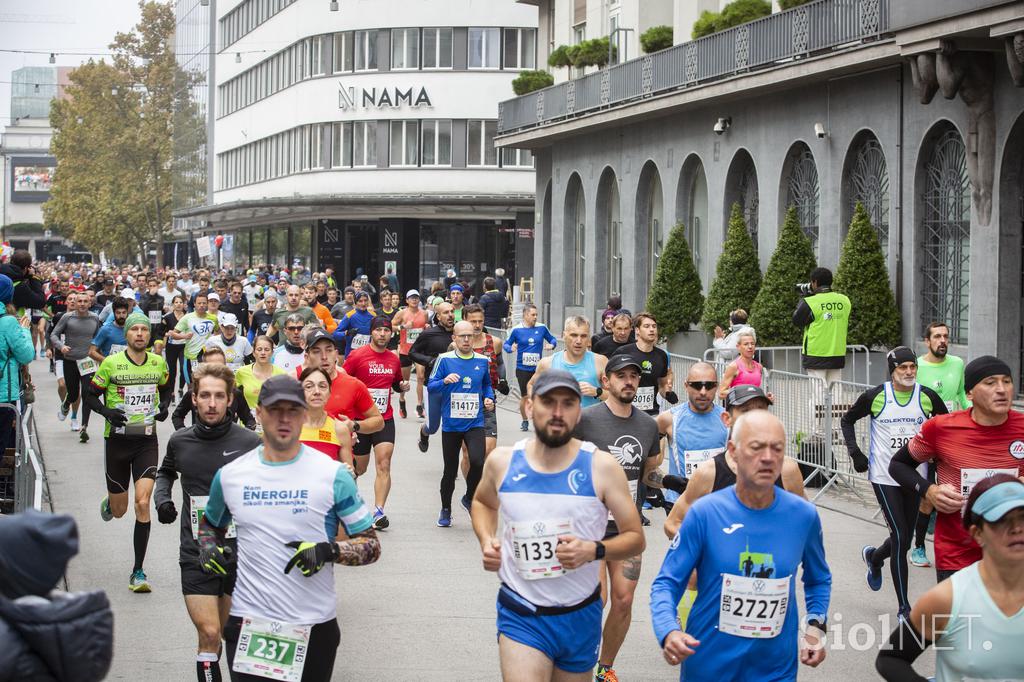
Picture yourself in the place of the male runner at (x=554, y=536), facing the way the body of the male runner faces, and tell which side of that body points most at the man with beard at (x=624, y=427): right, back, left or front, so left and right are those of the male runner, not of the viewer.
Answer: back

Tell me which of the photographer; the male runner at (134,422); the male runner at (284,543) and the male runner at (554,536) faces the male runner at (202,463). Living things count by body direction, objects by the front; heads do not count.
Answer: the male runner at (134,422)

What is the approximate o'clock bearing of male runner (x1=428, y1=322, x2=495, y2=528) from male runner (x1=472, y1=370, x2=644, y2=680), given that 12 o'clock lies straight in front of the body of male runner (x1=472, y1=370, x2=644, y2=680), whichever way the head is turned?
male runner (x1=428, y1=322, x2=495, y2=528) is roughly at 6 o'clock from male runner (x1=472, y1=370, x2=644, y2=680).

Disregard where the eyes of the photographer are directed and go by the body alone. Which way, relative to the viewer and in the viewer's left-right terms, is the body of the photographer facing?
facing away from the viewer and to the left of the viewer

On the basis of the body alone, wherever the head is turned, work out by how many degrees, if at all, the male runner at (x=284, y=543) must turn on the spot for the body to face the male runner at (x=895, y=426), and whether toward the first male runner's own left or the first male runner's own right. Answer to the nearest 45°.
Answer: approximately 135° to the first male runner's own left

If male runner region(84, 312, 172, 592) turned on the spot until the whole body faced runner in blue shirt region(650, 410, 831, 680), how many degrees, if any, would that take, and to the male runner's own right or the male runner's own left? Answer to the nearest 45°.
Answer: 0° — they already face them

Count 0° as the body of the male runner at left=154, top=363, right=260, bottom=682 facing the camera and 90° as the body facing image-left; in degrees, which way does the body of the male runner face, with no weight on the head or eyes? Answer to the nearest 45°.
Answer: approximately 0°

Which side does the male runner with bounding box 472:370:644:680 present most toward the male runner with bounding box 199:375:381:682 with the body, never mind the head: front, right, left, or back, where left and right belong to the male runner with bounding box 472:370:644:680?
right
